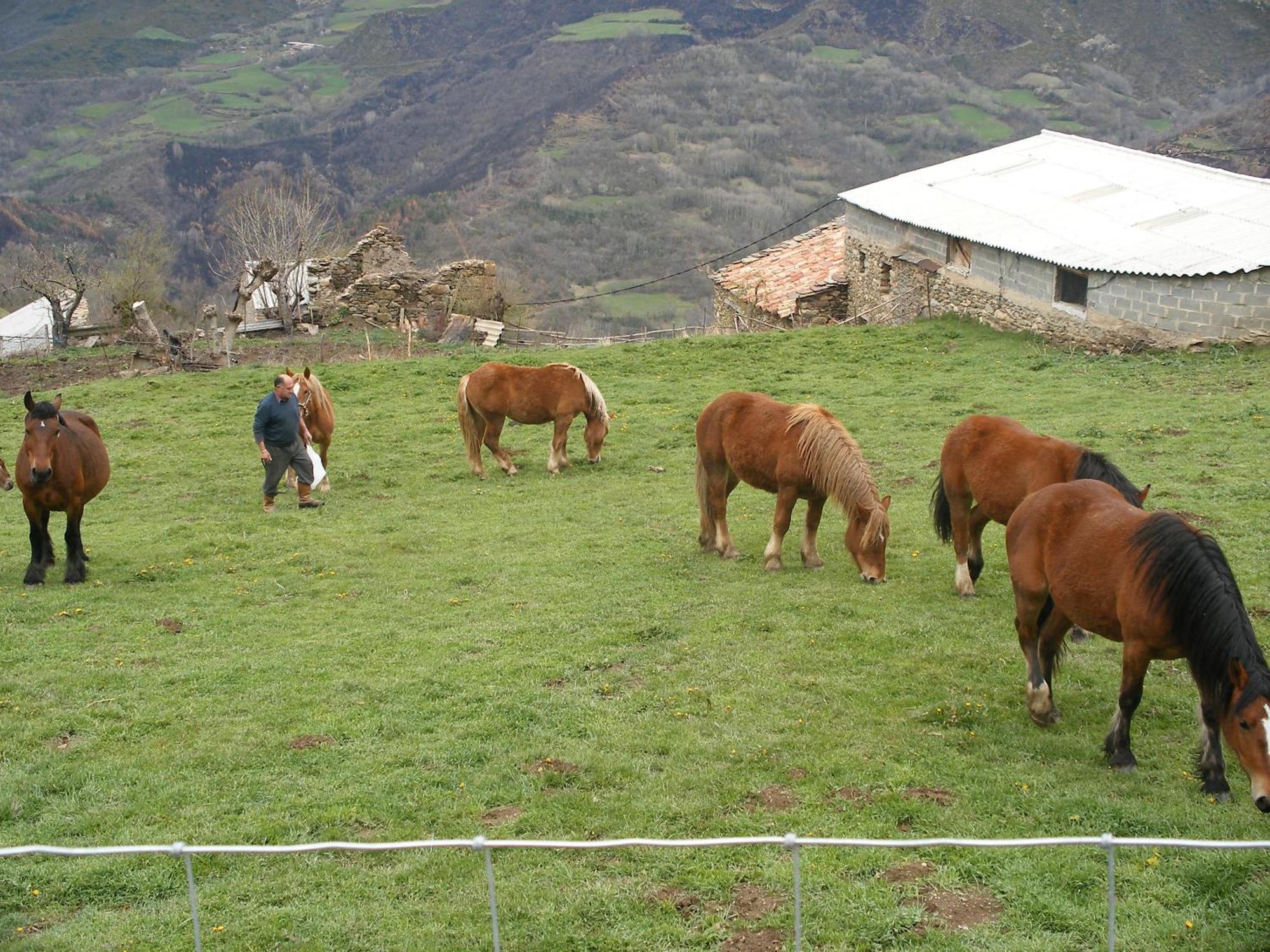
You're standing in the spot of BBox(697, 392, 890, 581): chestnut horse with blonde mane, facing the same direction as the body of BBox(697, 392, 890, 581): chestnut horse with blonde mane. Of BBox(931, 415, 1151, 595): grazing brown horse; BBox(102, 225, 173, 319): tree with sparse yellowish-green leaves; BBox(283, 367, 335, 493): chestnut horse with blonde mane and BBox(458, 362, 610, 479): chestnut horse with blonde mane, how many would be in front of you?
1

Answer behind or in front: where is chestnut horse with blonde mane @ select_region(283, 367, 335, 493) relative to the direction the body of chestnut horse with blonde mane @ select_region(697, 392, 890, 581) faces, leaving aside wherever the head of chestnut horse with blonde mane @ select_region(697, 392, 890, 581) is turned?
behind

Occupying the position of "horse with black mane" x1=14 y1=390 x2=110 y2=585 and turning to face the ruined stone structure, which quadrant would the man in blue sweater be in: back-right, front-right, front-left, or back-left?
front-right

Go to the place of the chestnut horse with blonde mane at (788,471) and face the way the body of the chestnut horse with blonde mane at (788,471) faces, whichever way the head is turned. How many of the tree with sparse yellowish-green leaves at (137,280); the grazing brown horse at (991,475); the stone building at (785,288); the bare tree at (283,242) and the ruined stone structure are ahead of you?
1

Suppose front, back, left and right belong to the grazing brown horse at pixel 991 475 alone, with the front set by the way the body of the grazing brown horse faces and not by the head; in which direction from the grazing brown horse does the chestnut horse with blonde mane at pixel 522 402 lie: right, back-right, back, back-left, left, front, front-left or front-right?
back-left

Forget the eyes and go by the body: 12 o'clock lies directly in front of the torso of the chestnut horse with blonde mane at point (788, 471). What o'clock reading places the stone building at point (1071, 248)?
The stone building is roughly at 8 o'clock from the chestnut horse with blonde mane.

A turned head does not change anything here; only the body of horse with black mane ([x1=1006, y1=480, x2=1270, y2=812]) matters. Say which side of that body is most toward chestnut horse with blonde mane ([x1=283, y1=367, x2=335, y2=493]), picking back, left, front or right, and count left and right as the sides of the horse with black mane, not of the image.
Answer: back

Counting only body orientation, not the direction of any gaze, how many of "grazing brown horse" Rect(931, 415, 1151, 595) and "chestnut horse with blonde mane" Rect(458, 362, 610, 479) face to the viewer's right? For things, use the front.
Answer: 2

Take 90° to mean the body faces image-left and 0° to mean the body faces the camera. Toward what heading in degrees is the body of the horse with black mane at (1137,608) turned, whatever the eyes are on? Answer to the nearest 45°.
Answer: approximately 315°

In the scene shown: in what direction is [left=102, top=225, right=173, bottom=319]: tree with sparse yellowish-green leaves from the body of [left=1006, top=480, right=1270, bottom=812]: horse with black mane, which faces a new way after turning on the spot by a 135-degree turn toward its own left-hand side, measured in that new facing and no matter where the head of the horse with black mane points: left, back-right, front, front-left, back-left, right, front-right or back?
front-left

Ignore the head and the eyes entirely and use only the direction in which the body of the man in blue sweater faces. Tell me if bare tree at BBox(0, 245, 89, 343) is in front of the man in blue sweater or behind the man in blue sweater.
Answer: behind

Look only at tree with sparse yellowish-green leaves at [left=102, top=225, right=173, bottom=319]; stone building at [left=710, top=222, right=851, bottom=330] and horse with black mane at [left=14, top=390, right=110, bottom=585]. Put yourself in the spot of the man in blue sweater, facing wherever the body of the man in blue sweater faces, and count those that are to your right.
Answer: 1

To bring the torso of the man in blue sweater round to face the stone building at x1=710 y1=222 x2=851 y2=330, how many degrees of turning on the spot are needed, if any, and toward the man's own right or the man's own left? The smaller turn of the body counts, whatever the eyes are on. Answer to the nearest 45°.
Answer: approximately 90° to the man's own left

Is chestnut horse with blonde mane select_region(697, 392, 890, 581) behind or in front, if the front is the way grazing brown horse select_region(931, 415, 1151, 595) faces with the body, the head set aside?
behind

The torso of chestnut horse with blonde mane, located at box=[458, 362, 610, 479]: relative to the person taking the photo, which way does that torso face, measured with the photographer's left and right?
facing to the right of the viewer
